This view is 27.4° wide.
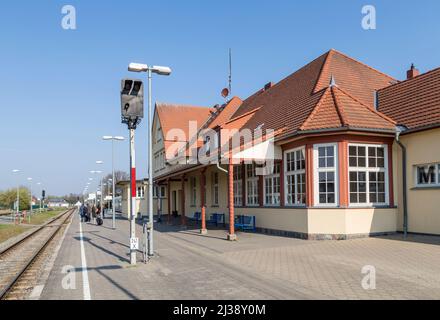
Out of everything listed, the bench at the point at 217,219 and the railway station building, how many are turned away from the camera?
0

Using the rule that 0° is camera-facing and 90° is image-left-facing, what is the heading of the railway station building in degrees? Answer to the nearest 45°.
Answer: approximately 45°

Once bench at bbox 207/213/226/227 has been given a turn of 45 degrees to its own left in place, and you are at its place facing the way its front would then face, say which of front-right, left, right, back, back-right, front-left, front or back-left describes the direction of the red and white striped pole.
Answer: front

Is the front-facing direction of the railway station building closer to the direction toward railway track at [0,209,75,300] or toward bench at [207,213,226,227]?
the railway track

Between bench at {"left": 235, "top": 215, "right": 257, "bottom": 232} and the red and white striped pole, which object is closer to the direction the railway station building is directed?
the red and white striped pole

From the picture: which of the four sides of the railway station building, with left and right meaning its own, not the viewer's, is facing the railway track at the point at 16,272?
front

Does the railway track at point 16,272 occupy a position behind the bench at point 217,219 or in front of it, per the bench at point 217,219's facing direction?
in front

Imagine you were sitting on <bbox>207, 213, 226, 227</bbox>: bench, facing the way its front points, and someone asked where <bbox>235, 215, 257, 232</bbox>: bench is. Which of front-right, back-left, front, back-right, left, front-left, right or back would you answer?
front-left

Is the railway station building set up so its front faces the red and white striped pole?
yes
